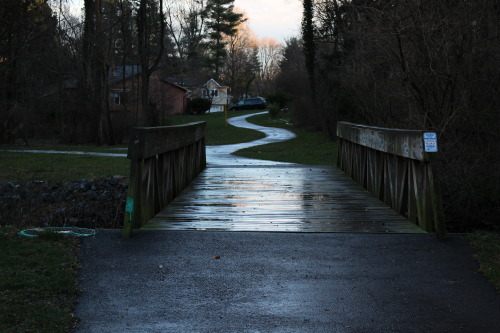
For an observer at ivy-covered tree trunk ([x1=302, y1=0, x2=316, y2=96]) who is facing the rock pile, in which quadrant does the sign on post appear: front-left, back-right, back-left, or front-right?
front-left

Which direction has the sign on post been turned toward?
toward the camera

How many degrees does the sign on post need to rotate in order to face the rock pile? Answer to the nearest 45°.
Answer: approximately 135° to its right

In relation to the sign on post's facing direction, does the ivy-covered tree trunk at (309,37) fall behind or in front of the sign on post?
behind
